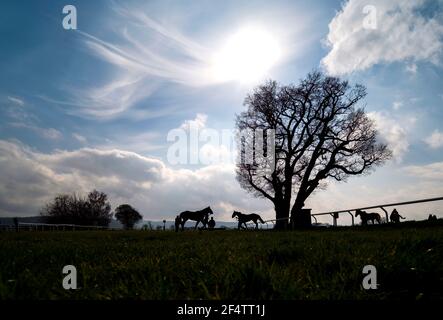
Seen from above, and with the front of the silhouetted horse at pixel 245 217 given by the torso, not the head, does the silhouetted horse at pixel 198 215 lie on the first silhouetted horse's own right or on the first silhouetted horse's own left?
on the first silhouetted horse's own left

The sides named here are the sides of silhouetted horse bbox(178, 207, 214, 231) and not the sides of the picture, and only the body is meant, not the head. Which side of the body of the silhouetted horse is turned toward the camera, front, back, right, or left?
right
